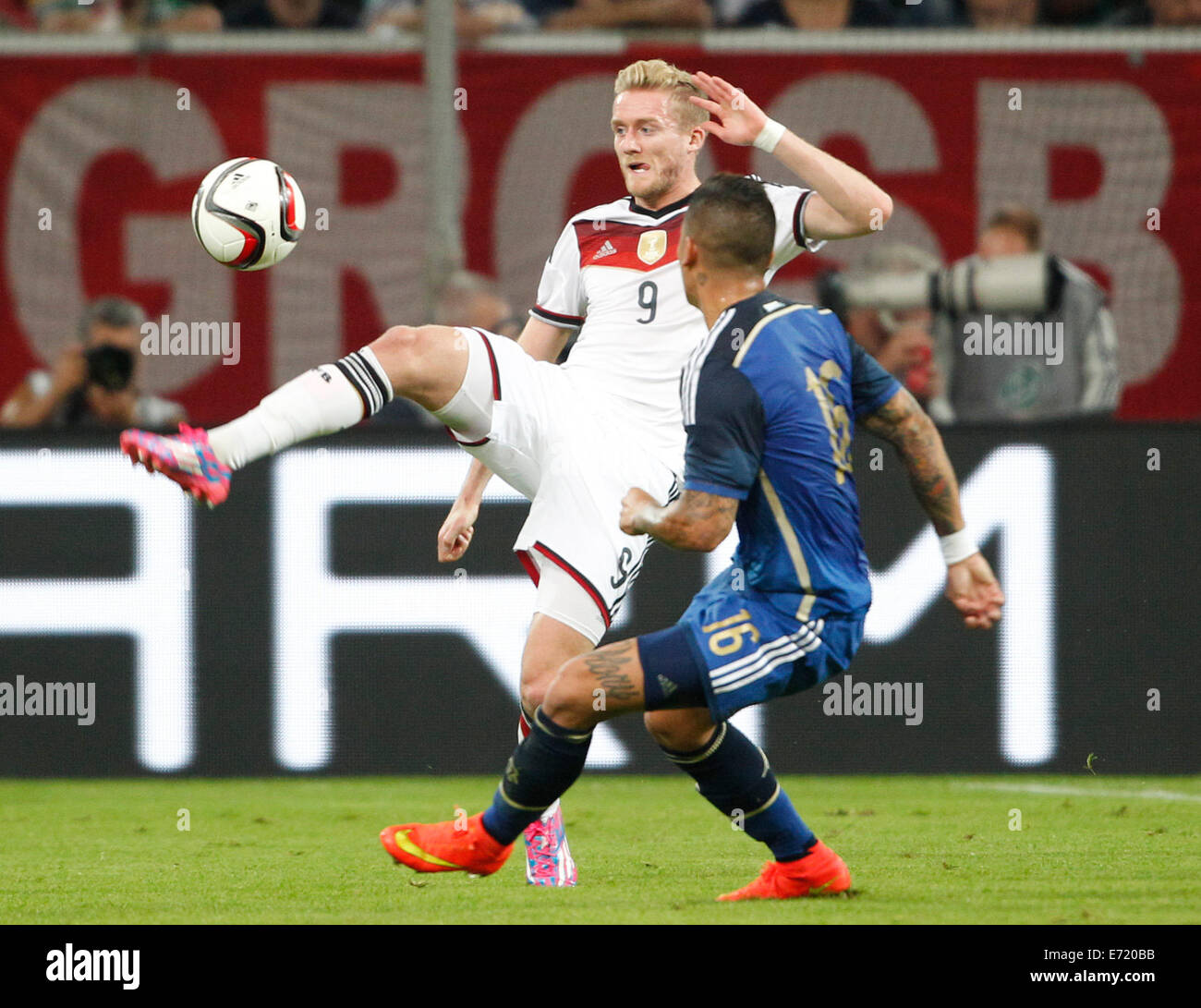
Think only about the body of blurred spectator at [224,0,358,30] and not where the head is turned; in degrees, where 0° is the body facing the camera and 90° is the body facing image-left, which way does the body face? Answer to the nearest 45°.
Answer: approximately 0°

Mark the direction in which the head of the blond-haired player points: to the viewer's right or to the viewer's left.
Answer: to the viewer's left

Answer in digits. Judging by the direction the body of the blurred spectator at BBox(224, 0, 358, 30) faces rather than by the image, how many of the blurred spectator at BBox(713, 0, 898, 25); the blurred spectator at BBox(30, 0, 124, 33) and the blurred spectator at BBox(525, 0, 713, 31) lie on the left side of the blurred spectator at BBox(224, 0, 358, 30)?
2

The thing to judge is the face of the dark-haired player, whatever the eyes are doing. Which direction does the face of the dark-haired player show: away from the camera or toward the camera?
away from the camera

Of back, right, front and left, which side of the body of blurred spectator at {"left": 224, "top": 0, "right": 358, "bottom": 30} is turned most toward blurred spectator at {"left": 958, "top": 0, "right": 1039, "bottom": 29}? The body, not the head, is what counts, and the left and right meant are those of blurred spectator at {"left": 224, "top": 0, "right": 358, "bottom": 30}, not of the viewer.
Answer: left

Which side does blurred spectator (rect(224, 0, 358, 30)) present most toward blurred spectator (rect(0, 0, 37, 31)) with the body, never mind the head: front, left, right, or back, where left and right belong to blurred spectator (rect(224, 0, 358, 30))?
right

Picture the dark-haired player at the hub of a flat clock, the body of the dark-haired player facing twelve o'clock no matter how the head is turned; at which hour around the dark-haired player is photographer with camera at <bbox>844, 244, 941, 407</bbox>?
The photographer with camera is roughly at 2 o'clock from the dark-haired player.

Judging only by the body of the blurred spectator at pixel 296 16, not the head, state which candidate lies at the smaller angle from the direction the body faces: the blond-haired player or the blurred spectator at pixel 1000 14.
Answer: the blond-haired player

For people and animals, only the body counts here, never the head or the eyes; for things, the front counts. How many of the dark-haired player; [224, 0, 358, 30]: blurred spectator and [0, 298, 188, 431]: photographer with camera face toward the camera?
2

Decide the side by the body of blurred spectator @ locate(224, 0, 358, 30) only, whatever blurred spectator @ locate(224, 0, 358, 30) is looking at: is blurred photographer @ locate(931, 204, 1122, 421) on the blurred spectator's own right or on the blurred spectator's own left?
on the blurred spectator's own left

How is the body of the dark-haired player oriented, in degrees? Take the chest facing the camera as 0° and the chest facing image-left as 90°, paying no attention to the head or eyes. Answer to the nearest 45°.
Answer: approximately 135°
